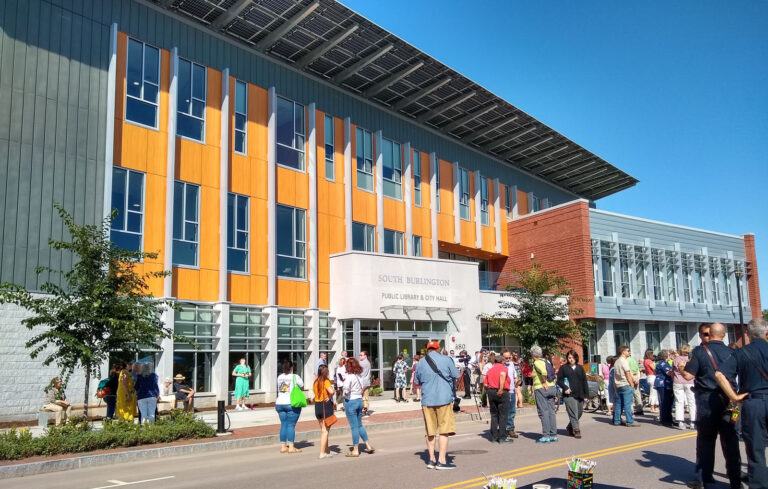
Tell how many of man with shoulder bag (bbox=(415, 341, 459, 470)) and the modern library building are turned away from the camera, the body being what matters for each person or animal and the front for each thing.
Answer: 1

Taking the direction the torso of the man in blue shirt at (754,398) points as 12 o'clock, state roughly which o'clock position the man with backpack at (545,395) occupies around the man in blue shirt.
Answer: The man with backpack is roughly at 11 o'clock from the man in blue shirt.

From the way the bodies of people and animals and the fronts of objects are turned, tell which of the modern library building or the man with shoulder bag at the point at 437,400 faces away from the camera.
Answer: the man with shoulder bag

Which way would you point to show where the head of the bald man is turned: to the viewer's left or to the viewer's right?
to the viewer's left

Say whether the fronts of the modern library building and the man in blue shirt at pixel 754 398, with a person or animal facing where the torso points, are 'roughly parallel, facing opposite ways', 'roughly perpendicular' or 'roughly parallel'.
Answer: roughly perpendicular

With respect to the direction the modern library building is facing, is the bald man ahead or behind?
ahead

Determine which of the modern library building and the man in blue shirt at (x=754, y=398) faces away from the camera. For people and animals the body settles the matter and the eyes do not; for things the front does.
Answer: the man in blue shirt

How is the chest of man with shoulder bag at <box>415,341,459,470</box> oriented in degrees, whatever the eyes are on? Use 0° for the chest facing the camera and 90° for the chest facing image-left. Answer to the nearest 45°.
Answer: approximately 180°
